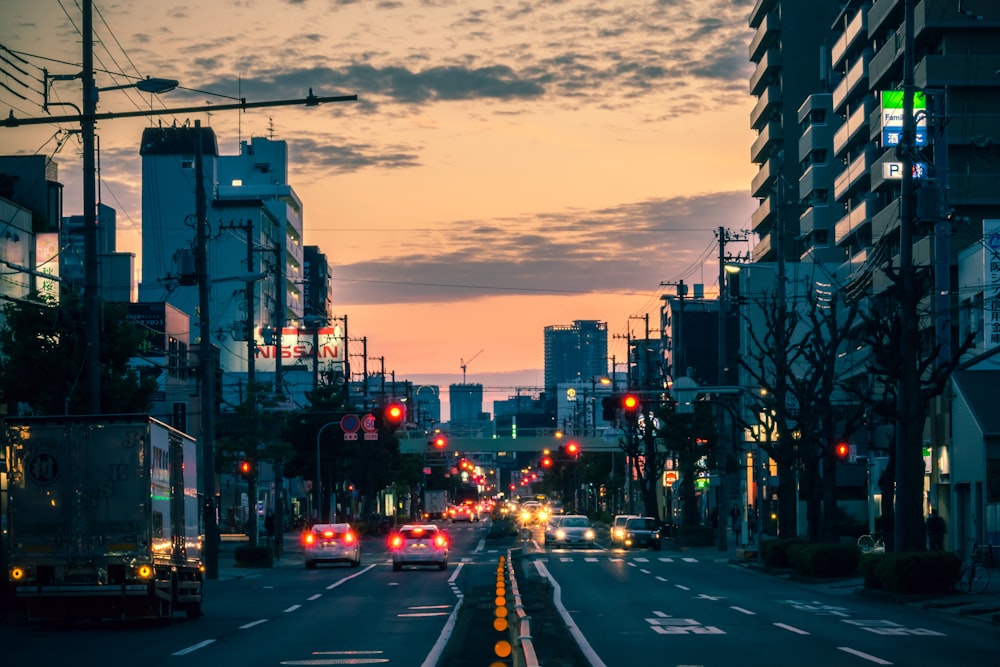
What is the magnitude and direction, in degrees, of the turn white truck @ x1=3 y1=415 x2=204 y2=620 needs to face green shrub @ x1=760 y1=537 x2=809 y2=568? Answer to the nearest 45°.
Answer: approximately 45° to its right

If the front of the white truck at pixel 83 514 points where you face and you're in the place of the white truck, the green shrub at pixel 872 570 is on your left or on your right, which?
on your right

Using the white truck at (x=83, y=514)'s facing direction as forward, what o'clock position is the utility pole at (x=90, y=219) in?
The utility pole is roughly at 12 o'clock from the white truck.

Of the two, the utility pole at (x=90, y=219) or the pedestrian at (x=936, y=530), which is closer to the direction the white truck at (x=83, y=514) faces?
the utility pole

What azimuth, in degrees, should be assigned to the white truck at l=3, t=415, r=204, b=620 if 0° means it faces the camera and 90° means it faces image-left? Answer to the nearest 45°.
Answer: approximately 180°
